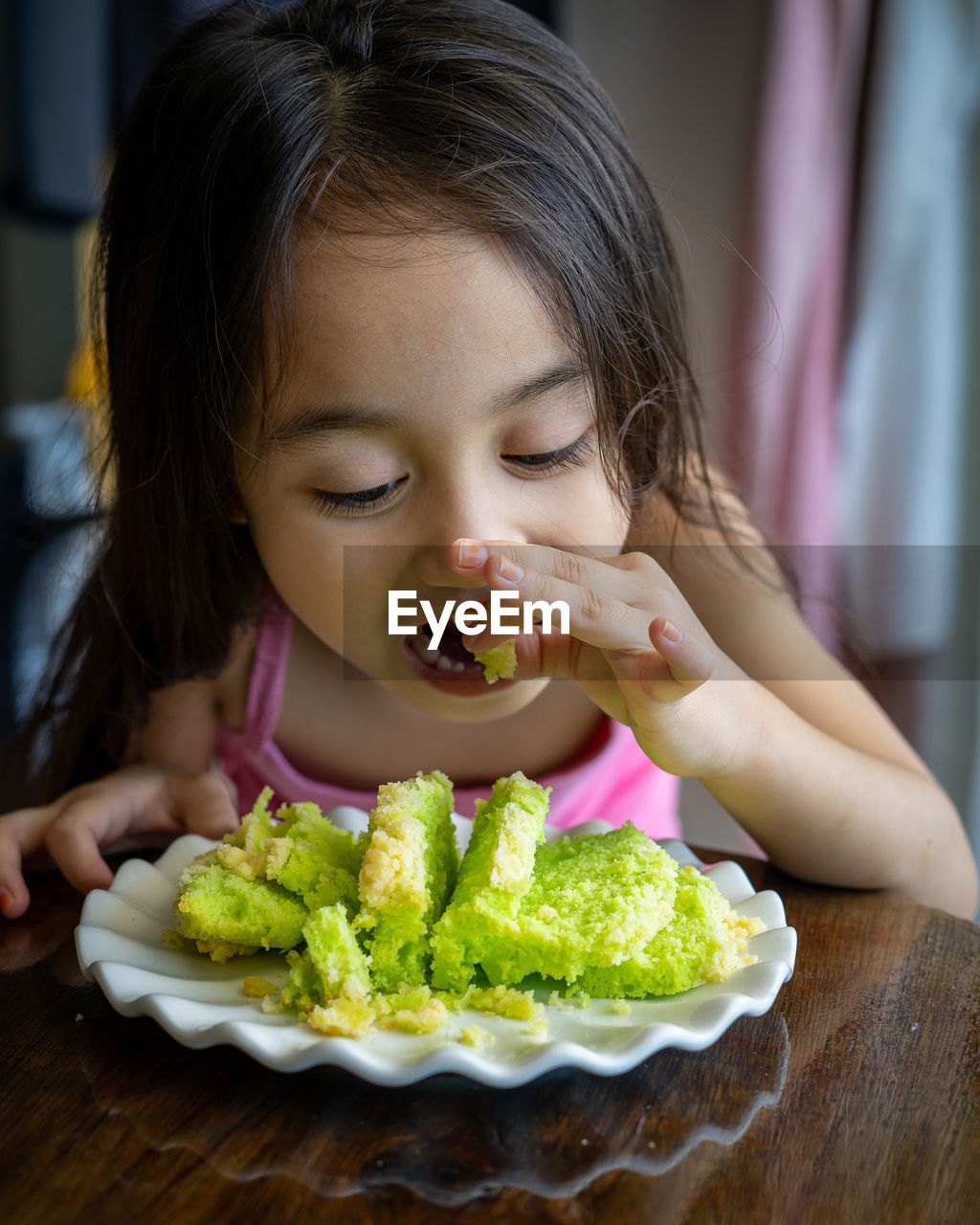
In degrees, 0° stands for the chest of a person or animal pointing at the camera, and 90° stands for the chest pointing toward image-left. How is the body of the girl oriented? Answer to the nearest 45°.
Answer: approximately 0°
